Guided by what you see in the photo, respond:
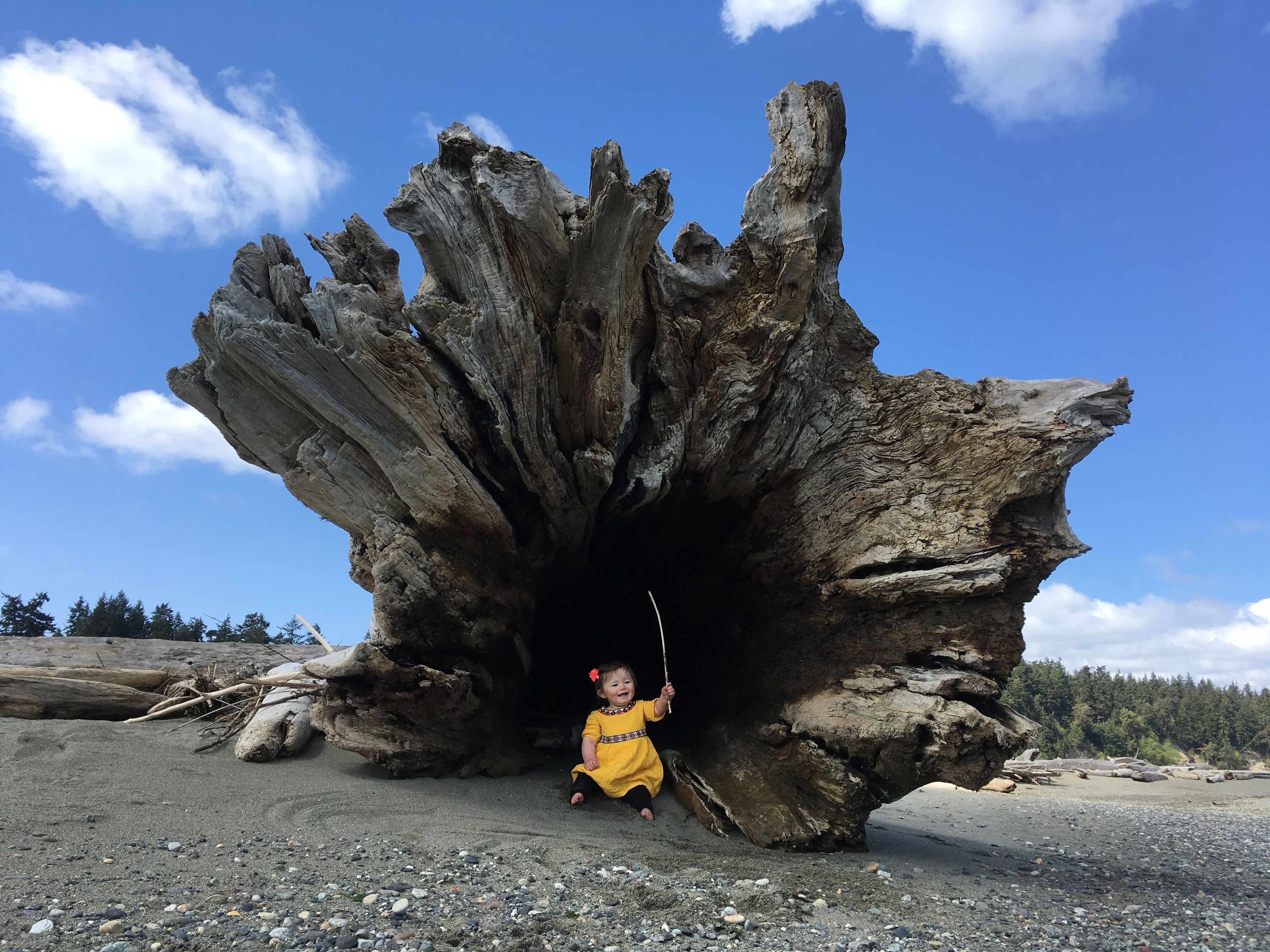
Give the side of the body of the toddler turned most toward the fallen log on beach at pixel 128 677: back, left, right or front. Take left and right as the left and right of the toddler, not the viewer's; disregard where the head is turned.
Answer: right

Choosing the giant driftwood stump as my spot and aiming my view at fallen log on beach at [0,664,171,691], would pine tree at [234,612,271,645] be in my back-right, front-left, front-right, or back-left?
front-right

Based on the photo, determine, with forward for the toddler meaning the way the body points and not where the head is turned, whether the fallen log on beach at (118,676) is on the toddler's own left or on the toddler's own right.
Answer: on the toddler's own right

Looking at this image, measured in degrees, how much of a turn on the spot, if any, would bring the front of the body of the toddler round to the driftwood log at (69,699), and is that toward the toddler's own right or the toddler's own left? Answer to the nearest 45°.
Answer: approximately 90° to the toddler's own right

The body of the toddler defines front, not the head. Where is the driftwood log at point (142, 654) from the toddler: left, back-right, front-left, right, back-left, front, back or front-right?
back-right

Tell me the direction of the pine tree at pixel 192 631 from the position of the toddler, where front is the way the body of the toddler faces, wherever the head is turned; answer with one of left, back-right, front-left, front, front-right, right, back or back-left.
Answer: back-right

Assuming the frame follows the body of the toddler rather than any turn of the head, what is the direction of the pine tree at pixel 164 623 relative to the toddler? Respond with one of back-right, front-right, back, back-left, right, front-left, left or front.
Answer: back-right

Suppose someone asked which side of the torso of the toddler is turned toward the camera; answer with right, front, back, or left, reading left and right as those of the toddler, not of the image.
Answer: front

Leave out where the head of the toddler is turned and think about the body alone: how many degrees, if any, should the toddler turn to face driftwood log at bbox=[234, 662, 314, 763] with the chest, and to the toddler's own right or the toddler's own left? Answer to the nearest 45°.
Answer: approximately 90° to the toddler's own right

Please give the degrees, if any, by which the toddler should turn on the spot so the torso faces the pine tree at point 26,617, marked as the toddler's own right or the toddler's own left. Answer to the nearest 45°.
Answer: approximately 135° to the toddler's own right

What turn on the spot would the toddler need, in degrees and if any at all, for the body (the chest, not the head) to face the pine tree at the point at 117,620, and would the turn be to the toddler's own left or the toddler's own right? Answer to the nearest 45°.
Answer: approximately 135° to the toddler's own right
